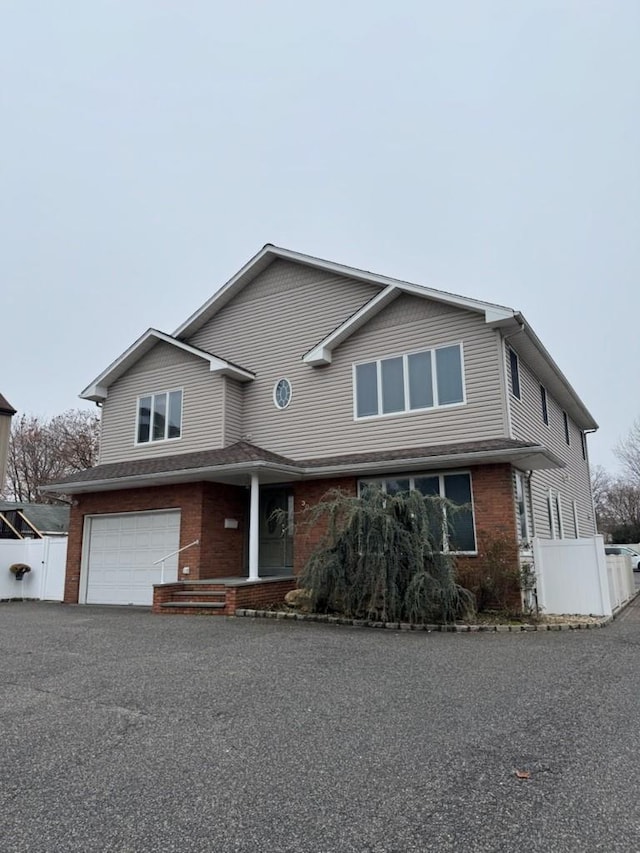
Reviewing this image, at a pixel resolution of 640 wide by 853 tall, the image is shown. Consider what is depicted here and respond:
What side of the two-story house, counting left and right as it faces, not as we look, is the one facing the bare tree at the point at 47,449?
right

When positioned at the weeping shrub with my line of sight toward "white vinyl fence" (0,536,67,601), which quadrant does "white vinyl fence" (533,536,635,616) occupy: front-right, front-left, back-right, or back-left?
back-right

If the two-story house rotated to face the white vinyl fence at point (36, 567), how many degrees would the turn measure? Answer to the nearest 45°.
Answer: approximately 90° to its right

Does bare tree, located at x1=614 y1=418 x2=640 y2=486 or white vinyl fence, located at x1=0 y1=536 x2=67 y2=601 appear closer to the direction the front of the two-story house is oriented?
the white vinyl fence

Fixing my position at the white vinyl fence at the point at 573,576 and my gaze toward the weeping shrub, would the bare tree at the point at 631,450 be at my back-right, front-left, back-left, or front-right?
back-right

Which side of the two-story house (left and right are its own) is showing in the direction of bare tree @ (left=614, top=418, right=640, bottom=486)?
back

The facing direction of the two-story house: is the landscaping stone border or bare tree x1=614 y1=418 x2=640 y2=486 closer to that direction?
the landscaping stone border

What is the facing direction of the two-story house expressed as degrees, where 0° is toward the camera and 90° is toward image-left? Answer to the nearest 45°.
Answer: approximately 45°

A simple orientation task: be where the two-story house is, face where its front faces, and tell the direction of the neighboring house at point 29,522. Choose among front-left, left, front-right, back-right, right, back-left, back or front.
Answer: right
